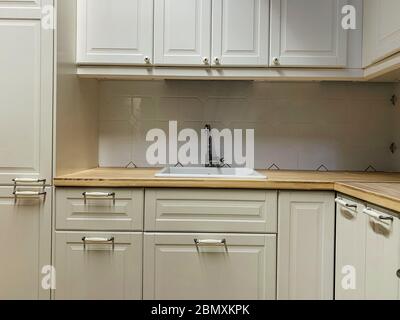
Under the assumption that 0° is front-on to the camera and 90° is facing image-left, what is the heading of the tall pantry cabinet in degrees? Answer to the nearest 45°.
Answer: approximately 0°

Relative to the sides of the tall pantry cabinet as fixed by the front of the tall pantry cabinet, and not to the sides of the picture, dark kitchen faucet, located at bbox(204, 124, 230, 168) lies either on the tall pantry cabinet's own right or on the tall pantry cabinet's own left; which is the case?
on the tall pantry cabinet's own left
